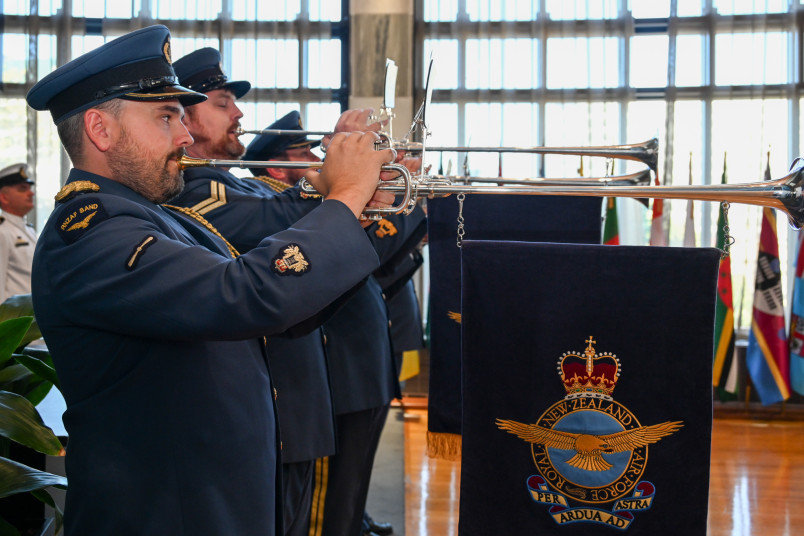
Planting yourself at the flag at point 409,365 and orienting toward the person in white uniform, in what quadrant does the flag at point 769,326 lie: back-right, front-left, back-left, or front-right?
back-left

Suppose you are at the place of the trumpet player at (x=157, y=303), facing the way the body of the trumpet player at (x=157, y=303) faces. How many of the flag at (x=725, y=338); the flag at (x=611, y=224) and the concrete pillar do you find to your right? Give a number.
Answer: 0

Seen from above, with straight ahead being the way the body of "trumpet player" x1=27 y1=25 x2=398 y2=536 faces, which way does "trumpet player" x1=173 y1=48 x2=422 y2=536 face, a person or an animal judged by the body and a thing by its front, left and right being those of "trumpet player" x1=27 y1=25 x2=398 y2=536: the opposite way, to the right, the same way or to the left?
the same way

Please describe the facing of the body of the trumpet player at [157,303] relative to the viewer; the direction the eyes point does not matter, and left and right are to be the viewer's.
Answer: facing to the right of the viewer

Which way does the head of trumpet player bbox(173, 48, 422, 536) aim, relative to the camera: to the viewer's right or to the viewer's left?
to the viewer's right

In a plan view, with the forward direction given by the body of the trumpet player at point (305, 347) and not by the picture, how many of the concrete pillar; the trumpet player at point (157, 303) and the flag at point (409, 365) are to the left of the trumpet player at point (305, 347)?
2

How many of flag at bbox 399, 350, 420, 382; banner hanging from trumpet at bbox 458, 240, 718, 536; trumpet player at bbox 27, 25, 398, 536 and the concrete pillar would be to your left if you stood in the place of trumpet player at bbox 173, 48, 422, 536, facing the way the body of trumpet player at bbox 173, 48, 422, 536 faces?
2

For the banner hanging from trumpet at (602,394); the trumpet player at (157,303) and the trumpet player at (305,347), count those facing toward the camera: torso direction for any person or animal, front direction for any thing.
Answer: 1

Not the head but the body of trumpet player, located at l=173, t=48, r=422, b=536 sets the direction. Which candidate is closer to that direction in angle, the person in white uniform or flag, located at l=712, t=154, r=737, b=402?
the flag

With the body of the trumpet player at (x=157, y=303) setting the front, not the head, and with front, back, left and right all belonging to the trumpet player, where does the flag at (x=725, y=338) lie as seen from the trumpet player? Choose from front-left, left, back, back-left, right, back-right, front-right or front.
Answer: front-left

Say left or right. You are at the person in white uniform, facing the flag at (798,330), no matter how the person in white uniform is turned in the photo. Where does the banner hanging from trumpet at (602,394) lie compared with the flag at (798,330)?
right

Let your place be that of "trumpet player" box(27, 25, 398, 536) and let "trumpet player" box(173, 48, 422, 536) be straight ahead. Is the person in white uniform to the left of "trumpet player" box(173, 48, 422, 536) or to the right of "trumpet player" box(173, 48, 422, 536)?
left

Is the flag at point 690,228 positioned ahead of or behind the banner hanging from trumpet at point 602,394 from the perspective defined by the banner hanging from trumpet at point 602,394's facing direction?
behind

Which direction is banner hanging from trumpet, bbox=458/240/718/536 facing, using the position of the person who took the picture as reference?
facing the viewer

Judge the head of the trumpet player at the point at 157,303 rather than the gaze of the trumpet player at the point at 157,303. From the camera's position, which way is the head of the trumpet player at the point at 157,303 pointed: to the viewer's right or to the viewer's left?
to the viewer's right

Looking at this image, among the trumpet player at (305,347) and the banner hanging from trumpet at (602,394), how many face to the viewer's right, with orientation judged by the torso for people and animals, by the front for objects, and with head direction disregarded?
1

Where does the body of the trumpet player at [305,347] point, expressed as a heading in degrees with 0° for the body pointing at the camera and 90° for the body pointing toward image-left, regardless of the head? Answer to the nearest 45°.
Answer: approximately 270°

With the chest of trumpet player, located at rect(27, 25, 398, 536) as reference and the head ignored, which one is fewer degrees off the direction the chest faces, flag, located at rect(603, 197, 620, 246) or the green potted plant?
the flag
